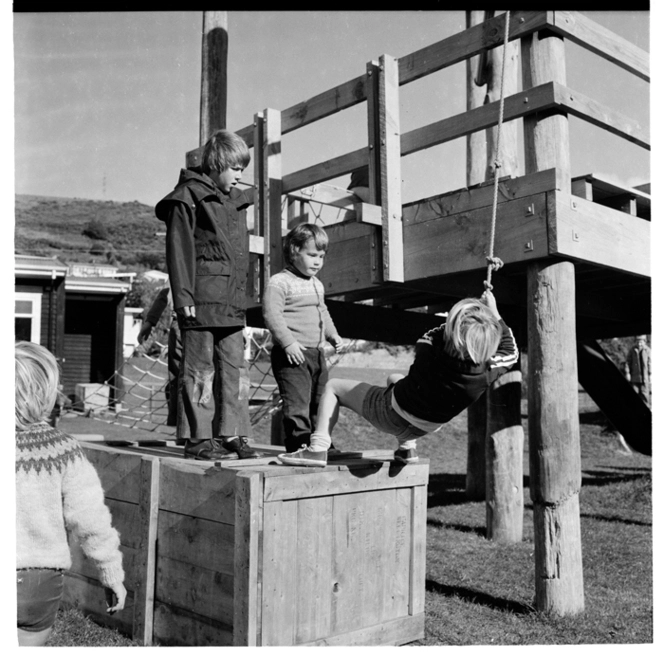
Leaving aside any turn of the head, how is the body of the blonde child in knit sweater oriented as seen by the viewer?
away from the camera

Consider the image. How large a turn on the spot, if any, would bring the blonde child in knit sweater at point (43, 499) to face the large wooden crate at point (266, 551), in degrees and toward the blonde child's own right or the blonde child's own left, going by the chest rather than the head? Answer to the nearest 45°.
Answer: approximately 45° to the blonde child's own right

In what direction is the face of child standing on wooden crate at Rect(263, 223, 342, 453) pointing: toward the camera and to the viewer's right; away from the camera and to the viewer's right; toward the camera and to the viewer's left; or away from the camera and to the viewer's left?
toward the camera and to the viewer's right

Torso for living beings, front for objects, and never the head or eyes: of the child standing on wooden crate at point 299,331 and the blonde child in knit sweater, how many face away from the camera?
1

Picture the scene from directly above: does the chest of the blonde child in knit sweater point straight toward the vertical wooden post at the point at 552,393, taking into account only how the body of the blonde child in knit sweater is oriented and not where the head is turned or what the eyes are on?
no

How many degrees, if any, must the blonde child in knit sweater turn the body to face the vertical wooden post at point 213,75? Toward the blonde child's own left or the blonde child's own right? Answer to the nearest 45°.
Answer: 0° — they already face it

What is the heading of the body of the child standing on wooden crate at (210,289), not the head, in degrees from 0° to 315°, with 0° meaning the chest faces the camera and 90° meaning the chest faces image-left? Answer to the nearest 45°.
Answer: approximately 315°

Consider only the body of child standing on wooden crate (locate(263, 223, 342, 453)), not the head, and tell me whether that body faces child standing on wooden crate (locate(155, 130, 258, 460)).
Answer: no

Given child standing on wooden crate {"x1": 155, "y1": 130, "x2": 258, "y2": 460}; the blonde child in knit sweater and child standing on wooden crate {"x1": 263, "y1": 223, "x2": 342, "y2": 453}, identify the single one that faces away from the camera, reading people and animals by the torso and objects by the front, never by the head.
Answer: the blonde child in knit sweater

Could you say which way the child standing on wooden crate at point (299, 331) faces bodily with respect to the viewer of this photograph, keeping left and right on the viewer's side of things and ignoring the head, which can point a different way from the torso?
facing the viewer and to the right of the viewer

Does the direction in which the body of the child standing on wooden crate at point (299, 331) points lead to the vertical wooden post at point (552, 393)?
no

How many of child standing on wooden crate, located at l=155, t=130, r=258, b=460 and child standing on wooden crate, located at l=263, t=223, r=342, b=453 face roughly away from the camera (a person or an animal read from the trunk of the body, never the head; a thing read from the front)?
0

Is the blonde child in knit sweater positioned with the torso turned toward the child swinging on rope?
no

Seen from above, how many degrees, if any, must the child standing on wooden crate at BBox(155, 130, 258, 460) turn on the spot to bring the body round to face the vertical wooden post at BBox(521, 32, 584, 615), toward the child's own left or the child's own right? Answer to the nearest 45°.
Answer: approximately 45° to the child's own left
